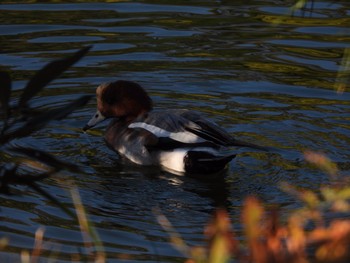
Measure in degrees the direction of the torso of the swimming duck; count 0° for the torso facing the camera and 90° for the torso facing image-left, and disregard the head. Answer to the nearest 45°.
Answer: approximately 90°
